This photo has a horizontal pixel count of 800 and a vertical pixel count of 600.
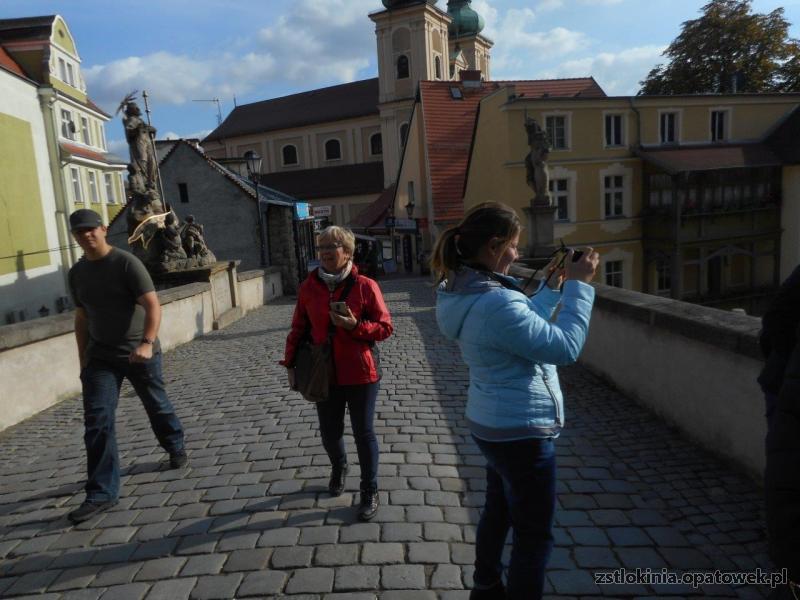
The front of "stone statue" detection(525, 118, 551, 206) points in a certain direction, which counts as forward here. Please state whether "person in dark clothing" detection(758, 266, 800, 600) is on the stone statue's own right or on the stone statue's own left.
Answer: on the stone statue's own left

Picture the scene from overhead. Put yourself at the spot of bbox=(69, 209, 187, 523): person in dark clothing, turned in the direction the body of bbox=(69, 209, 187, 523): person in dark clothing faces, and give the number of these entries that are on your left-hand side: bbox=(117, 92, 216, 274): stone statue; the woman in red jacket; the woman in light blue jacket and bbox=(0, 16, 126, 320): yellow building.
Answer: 2

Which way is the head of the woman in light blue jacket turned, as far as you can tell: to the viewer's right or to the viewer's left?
to the viewer's right

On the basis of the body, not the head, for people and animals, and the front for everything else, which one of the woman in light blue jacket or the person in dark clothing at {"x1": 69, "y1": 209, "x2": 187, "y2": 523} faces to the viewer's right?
the woman in light blue jacket

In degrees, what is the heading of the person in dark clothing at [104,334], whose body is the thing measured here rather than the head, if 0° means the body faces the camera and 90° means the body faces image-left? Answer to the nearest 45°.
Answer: approximately 45°

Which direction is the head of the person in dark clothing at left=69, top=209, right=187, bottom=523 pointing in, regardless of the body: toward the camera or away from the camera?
toward the camera

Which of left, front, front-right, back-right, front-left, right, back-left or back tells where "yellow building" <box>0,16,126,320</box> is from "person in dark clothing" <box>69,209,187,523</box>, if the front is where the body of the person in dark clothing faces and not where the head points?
back-right

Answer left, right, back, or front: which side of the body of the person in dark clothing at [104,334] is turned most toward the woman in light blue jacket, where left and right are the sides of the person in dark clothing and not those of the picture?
left

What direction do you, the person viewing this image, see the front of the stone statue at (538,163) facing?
facing to the left of the viewer
